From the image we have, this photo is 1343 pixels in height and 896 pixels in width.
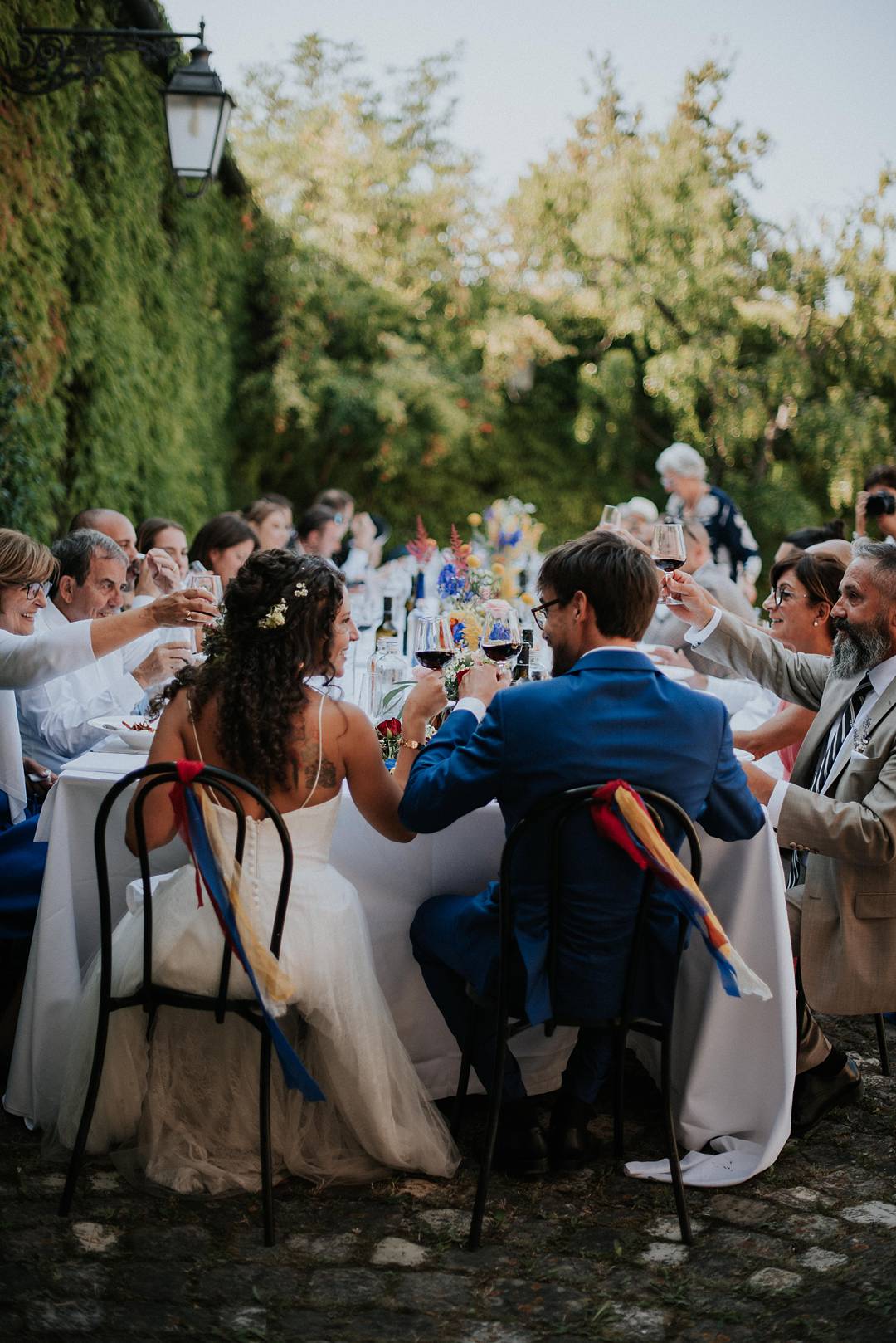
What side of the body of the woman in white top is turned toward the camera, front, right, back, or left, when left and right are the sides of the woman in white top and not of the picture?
right

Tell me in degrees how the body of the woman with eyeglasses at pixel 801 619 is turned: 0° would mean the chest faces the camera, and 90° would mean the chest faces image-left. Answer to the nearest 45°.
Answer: approximately 90°

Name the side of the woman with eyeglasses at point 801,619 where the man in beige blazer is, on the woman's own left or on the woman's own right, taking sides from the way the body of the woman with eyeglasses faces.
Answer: on the woman's own left

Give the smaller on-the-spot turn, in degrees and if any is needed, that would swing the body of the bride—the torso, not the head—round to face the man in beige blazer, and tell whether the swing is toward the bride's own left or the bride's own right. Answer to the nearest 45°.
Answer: approximately 90° to the bride's own right

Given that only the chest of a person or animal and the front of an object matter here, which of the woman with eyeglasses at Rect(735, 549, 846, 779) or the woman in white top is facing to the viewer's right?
the woman in white top

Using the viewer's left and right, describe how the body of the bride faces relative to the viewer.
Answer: facing away from the viewer

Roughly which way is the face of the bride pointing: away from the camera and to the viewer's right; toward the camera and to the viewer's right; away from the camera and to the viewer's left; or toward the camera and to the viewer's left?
away from the camera and to the viewer's right

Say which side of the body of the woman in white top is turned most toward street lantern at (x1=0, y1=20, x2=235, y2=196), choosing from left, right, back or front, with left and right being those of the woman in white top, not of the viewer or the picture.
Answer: left

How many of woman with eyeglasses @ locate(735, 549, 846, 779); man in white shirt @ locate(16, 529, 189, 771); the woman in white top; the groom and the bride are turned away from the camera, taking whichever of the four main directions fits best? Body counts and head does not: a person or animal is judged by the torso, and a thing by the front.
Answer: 2

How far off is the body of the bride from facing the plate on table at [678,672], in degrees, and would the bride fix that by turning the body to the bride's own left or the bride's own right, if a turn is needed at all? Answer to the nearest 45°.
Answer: approximately 45° to the bride's own right

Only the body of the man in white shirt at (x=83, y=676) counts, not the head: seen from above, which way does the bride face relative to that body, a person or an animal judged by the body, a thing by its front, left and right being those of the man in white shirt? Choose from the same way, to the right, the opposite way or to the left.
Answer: to the left
